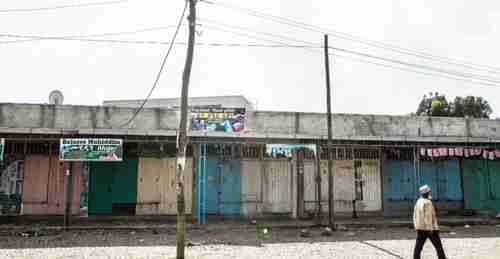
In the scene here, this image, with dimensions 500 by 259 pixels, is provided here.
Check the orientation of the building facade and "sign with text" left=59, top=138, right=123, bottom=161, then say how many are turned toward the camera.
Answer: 2

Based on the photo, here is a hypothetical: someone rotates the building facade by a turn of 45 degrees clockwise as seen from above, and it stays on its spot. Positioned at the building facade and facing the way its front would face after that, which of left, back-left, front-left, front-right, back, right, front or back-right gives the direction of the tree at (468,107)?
back

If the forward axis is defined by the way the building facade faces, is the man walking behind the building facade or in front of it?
in front

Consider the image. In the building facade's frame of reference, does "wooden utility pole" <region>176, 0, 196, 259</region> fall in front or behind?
in front

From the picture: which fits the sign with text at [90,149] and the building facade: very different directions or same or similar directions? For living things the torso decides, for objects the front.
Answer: same or similar directions

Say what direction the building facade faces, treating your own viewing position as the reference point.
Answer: facing the viewer

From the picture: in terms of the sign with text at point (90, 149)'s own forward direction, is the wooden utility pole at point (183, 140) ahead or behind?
ahead

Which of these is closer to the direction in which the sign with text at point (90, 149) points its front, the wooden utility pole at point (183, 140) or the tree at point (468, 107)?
the wooden utility pole

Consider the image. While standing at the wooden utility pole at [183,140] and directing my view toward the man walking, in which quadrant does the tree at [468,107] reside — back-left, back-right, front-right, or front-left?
front-left

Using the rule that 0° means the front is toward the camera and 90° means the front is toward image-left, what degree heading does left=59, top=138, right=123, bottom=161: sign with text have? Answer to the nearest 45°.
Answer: approximately 0°

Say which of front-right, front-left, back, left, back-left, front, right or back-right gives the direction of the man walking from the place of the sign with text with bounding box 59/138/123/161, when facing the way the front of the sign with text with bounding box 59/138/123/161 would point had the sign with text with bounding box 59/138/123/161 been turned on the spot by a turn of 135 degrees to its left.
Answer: right
